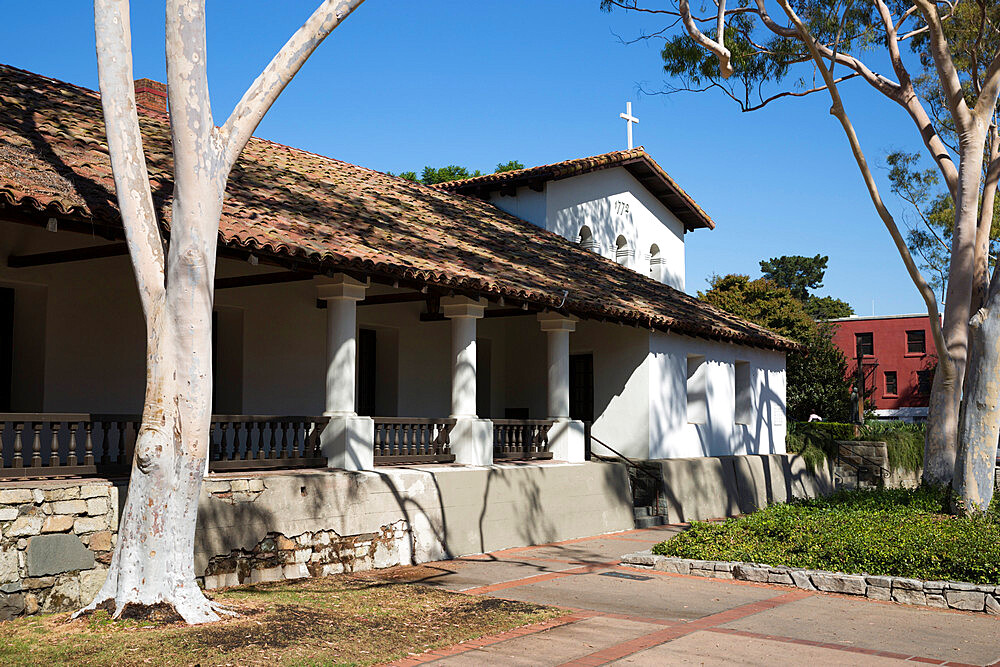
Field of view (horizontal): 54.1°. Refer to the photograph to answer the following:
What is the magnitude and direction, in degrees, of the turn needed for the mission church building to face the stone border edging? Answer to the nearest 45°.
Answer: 0° — it already faces it

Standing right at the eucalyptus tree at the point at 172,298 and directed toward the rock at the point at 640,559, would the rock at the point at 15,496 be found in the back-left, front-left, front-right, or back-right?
back-left

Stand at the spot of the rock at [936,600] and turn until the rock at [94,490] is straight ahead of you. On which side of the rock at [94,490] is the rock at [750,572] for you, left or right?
right

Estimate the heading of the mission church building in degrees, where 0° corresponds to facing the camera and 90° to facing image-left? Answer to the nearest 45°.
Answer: approximately 315°

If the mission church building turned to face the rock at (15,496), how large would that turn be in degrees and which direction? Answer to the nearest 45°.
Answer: approximately 90° to its right

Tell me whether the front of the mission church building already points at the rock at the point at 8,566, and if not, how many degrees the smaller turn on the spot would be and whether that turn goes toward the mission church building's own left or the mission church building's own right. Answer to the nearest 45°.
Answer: approximately 90° to the mission church building's own right

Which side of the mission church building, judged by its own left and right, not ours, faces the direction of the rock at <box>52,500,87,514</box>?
right

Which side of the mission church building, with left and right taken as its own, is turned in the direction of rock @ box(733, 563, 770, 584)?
front
